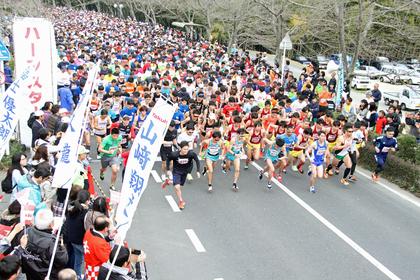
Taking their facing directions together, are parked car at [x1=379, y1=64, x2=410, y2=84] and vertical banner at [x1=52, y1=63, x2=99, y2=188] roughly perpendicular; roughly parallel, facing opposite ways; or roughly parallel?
roughly perpendicular

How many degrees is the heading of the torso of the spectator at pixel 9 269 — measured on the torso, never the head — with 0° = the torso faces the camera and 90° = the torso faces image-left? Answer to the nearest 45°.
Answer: approximately 225°

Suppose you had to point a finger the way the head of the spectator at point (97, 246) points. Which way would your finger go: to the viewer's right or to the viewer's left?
to the viewer's right

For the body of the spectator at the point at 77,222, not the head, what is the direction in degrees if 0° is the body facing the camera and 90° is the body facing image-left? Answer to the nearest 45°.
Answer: approximately 225°

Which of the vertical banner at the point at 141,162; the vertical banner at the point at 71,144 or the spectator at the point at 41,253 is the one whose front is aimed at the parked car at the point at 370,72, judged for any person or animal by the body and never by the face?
the spectator

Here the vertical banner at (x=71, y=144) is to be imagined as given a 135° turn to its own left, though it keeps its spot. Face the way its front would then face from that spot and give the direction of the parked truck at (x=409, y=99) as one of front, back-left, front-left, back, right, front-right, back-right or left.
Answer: front

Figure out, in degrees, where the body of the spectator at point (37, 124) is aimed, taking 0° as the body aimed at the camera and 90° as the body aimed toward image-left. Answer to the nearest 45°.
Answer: approximately 270°

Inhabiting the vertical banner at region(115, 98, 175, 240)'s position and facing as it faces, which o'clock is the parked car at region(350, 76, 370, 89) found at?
The parked car is roughly at 7 o'clock from the vertical banner.

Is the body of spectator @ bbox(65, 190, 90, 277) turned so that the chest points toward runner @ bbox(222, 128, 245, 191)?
yes

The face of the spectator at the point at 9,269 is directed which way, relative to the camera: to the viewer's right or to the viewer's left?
to the viewer's right

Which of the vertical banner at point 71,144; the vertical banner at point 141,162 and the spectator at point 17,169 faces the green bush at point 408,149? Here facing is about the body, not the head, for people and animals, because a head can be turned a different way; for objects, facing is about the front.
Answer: the spectator
